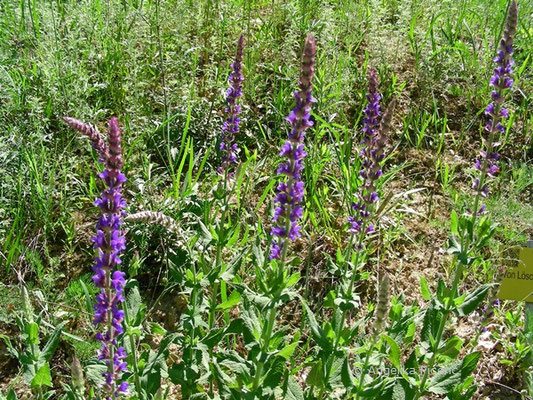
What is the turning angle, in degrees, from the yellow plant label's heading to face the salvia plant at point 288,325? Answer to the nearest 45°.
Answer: approximately 45° to its right

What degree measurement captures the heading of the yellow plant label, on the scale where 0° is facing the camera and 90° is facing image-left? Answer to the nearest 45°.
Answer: approximately 0°
